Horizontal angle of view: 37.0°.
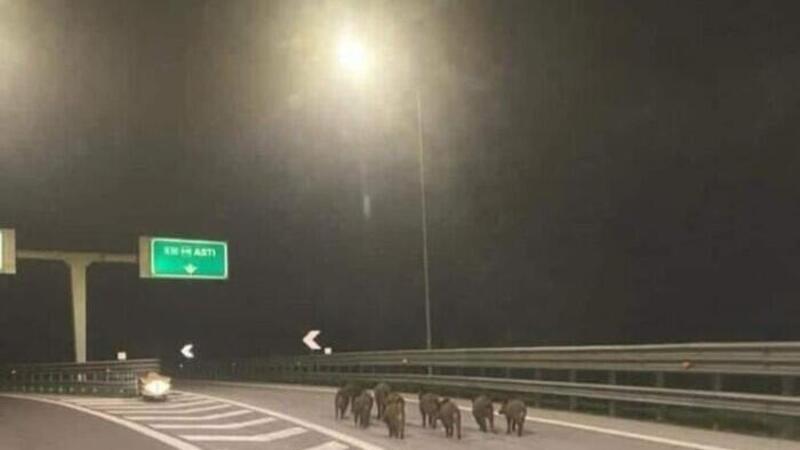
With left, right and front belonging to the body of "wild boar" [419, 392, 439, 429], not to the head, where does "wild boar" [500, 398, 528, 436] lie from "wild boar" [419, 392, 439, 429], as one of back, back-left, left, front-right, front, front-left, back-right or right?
back-right

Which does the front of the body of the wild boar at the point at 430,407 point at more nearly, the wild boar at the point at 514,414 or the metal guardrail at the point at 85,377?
the metal guardrail

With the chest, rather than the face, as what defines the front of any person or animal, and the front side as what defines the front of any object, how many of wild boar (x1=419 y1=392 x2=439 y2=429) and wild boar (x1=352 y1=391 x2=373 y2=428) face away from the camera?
2

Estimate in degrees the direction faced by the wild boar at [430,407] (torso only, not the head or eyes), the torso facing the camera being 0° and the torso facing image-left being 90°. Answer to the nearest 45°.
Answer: approximately 180°

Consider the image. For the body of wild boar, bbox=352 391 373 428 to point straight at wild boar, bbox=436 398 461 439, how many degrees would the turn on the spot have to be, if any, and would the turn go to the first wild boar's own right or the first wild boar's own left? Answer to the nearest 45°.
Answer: approximately 135° to the first wild boar's own right

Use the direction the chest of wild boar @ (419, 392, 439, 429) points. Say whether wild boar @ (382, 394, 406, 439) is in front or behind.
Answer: behind

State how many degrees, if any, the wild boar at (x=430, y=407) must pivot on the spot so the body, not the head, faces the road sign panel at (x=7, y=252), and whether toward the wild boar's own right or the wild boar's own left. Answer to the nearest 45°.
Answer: approximately 45° to the wild boar's own left

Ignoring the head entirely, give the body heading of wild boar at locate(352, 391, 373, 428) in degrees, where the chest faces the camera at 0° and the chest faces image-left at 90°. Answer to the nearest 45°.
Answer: approximately 180°

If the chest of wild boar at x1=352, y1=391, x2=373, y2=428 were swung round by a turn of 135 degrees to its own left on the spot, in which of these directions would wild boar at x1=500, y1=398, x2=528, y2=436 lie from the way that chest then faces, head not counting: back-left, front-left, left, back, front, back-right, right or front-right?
left

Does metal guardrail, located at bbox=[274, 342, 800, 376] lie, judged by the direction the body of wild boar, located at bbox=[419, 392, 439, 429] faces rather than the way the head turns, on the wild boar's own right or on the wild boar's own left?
on the wild boar's own right

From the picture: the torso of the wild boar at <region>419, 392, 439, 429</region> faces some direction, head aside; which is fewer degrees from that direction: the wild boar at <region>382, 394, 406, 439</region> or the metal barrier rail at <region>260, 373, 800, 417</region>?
the metal barrier rail

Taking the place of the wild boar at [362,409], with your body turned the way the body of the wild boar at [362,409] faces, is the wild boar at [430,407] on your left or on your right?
on your right
